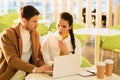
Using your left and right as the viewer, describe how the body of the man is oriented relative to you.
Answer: facing the viewer and to the right of the viewer

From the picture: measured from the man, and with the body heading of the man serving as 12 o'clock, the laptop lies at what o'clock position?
The laptop is roughly at 12 o'clock from the man.

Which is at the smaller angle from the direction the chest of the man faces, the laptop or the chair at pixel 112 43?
the laptop

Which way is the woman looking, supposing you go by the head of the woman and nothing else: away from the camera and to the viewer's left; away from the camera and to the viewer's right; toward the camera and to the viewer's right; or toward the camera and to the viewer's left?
toward the camera and to the viewer's left
